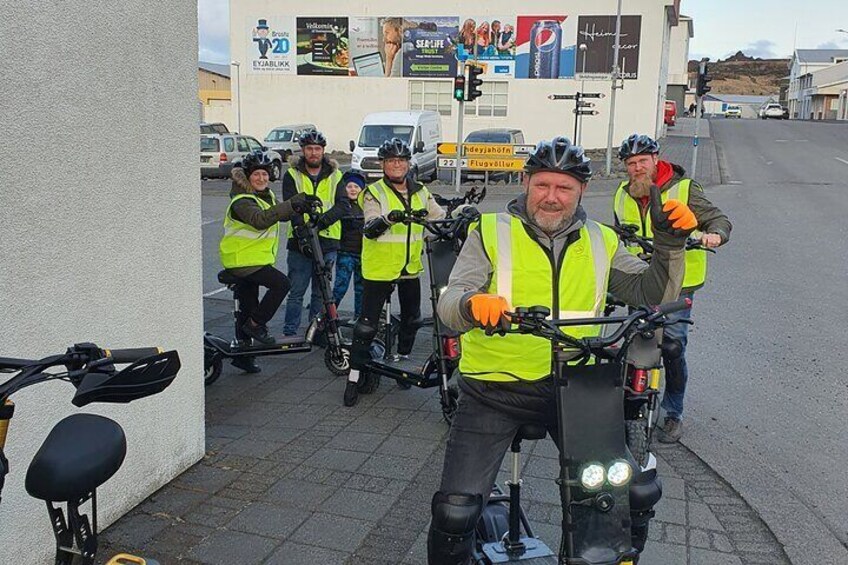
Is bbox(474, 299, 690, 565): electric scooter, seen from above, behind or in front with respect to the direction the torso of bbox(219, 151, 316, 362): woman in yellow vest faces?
in front

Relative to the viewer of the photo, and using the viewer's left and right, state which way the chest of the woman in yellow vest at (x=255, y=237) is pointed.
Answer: facing the viewer and to the right of the viewer

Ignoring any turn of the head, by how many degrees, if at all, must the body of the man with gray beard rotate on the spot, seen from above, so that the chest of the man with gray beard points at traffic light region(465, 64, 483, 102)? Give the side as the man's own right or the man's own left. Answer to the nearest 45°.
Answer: approximately 180°

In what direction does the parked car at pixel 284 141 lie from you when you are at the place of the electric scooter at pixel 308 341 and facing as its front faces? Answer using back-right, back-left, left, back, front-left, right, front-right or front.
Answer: left

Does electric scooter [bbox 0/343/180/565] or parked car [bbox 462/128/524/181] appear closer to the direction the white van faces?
the electric scooter

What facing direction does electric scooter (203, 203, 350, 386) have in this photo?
to the viewer's right
